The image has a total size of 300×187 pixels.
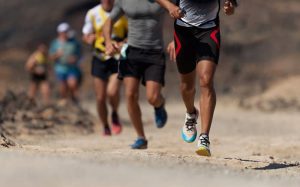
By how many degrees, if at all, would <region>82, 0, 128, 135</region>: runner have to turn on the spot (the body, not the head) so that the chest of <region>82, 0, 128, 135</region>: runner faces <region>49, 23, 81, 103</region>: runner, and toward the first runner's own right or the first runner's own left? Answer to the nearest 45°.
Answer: approximately 180°

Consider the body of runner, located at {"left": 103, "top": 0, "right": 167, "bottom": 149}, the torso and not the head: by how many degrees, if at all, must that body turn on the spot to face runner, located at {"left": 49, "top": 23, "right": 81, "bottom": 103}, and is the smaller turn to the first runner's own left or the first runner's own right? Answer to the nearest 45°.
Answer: approximately 180°

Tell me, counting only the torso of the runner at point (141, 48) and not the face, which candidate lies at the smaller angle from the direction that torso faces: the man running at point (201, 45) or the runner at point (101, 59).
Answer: the man running

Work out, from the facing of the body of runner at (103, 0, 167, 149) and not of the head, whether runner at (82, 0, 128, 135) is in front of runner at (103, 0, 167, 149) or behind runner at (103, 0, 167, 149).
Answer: behind

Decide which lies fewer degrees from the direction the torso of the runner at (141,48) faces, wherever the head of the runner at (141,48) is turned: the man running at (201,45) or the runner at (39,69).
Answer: the man running

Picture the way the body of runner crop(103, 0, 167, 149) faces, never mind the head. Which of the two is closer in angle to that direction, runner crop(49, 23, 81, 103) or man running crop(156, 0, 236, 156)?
the man running

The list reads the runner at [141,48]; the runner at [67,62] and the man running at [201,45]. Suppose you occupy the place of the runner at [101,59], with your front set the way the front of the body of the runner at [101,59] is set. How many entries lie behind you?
1

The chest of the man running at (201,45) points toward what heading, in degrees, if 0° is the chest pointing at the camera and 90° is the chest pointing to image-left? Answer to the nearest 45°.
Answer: approximately 0°

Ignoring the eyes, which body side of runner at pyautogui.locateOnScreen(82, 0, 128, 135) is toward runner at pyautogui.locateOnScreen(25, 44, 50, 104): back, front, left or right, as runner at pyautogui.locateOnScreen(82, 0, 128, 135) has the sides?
back

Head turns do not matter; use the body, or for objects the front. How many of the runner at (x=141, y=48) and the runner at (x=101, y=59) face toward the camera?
2
